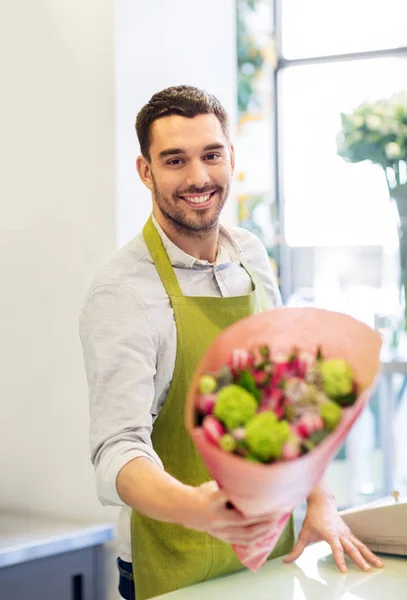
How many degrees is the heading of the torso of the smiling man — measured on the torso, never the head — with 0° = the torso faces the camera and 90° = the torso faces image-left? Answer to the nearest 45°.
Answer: approximately 315°

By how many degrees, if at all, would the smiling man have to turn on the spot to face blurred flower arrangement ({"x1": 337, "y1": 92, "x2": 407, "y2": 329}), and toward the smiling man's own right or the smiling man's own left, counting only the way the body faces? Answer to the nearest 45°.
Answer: approximately 90° to the smiling man's own left
